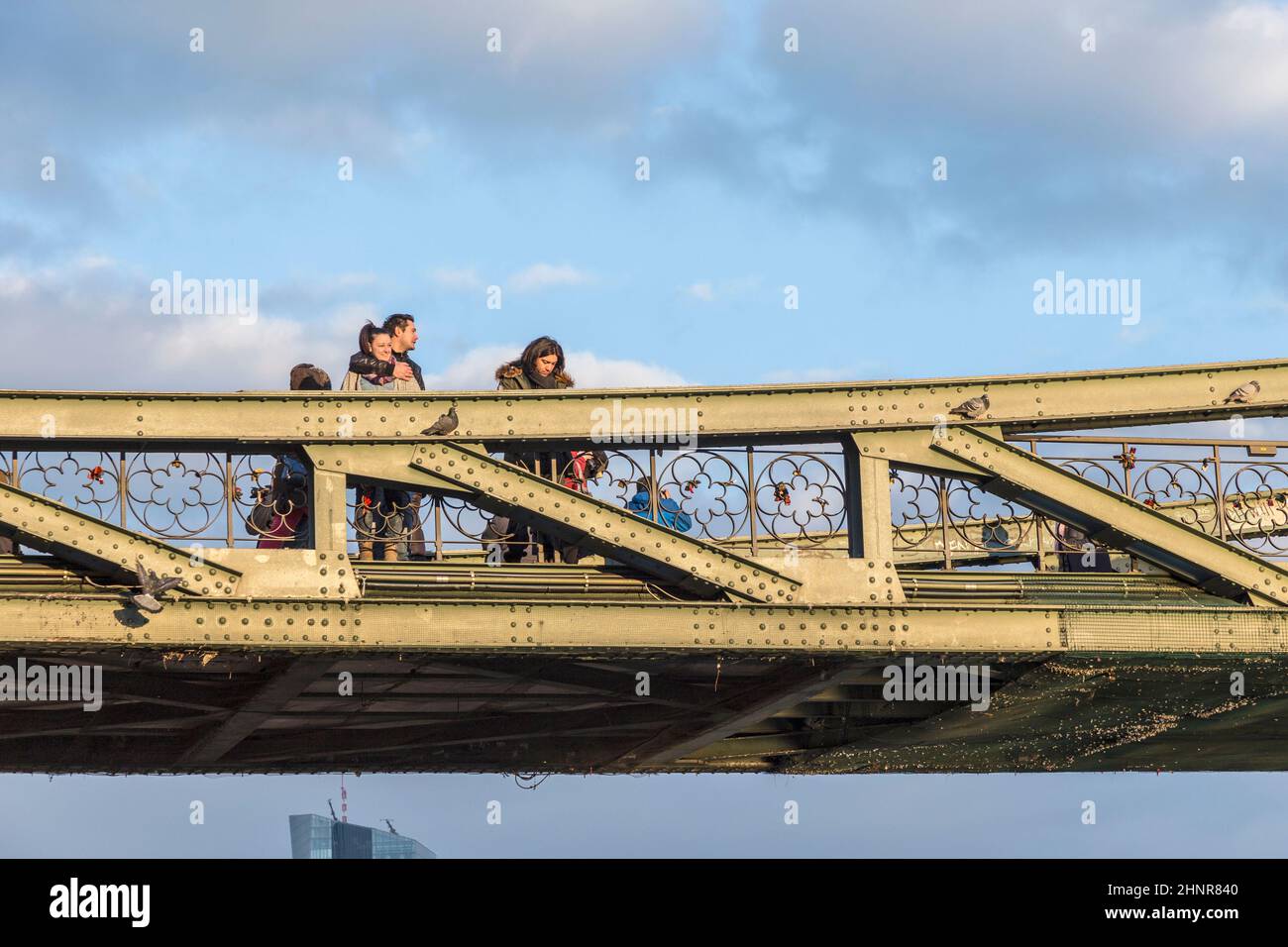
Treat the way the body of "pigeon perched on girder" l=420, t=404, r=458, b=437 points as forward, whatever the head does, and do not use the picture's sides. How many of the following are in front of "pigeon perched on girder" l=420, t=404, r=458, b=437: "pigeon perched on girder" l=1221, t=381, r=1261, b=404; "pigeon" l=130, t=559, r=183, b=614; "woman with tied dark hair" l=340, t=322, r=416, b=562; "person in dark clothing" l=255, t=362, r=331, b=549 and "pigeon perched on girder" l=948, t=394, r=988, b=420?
2

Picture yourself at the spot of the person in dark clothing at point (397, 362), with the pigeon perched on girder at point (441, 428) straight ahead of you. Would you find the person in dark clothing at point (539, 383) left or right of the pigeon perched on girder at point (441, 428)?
left

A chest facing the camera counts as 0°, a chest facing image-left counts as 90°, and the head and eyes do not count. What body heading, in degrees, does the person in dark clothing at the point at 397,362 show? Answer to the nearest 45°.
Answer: approximately 315°

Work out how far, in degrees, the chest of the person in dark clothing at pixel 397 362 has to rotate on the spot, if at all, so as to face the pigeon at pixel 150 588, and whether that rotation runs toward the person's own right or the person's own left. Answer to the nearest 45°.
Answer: approximately 90° to the person's own right

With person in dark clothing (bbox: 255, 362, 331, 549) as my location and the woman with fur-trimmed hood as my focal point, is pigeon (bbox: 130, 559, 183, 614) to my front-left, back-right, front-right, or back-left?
back-right

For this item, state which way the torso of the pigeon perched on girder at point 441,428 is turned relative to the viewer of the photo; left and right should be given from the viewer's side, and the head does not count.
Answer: facing to the right of the viewer

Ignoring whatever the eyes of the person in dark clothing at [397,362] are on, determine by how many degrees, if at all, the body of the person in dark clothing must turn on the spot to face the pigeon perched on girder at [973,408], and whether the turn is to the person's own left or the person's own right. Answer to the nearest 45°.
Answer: approximately 45° to the person's own left

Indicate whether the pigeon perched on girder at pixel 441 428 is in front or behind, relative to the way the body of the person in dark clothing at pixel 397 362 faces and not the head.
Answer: in front
